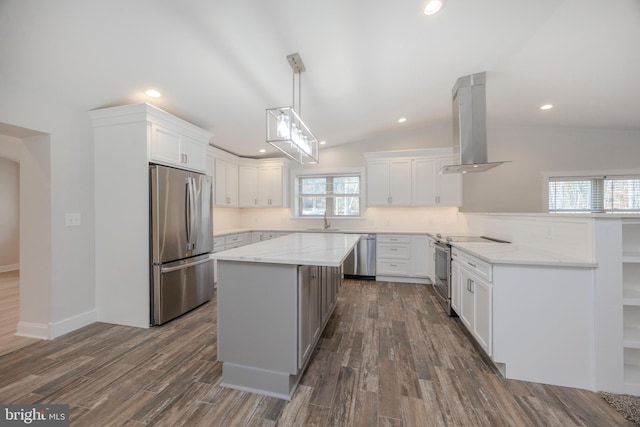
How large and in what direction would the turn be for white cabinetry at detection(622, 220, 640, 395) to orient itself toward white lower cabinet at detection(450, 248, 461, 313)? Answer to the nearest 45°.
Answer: approximately 180°

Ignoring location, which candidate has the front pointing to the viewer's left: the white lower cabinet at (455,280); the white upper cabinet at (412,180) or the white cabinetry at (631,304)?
the white lower cabinet

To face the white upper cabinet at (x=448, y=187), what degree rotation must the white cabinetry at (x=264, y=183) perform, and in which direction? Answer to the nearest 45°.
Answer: approximately 45° to its left

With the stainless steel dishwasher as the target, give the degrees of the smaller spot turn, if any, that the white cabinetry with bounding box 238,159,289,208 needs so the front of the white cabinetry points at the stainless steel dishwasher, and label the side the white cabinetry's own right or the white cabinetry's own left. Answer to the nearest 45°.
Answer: approximately 45° to the white cabinetry's own left

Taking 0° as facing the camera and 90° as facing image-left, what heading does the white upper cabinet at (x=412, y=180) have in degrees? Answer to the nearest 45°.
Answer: approximately 0°
